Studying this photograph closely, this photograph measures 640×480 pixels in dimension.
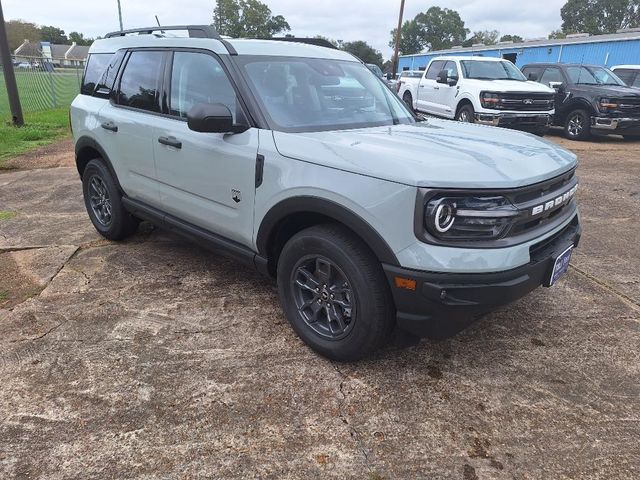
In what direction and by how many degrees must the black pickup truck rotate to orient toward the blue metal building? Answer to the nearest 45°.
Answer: approximately 135° to its left

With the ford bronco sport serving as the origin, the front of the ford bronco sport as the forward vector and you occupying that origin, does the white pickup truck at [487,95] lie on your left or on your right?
on your left

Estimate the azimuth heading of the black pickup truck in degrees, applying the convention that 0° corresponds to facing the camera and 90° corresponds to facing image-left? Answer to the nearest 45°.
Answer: approximately 315°

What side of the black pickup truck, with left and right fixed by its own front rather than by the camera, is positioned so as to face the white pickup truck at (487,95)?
right

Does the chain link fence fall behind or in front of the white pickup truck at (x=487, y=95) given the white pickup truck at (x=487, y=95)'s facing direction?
behind

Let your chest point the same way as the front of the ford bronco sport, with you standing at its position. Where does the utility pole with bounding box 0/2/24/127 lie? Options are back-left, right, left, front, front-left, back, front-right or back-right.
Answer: back

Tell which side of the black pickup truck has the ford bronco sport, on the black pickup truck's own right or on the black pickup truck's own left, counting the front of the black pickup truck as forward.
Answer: on the black pickup truck's own right

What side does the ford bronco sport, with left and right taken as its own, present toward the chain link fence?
back

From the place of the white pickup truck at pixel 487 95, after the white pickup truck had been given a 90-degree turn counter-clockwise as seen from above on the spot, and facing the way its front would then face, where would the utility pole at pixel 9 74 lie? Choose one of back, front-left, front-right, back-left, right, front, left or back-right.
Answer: back-left

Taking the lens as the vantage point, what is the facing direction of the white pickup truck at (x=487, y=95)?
facing the viewer and to the right of the viewer

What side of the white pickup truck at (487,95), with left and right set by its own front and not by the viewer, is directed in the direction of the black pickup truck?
left
